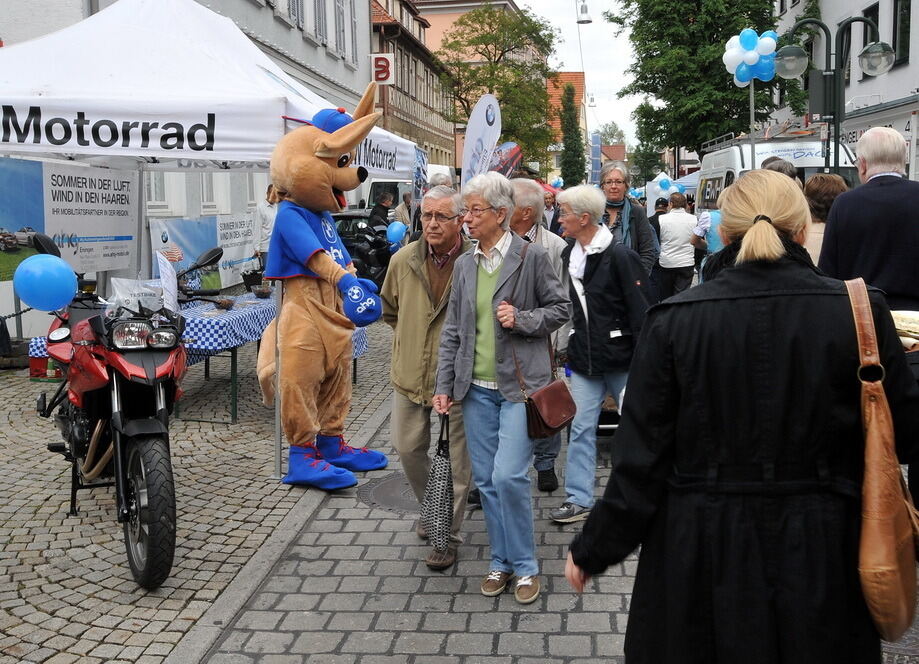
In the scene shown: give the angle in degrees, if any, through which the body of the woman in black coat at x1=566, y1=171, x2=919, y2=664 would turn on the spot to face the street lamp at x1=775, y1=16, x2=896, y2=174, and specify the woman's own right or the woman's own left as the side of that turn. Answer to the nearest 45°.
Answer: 0° — they already face it

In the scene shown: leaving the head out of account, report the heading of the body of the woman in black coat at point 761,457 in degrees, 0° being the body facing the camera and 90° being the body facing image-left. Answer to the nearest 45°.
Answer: approximately 180°

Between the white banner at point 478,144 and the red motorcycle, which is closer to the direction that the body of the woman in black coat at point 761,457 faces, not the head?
the white banner

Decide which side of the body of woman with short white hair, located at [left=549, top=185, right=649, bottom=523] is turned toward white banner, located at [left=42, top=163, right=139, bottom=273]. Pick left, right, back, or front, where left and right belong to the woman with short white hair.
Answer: right

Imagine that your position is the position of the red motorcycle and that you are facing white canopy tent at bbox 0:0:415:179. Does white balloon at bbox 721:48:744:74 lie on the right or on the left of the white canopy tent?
right

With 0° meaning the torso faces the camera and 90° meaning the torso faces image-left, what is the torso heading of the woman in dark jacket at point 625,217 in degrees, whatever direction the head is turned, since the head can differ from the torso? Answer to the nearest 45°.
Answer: approximately 0°

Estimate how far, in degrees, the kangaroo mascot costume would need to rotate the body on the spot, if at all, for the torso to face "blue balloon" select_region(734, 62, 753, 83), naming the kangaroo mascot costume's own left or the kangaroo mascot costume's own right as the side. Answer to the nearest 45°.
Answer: approximately 45° to the kangaroo mascot costume's own left

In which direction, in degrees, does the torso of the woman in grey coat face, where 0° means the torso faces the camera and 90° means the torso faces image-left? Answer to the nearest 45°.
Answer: approximately 45°
